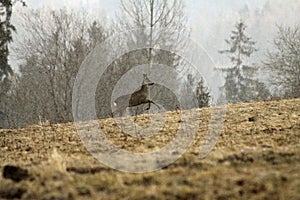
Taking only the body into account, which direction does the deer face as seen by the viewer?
to the viewer's right

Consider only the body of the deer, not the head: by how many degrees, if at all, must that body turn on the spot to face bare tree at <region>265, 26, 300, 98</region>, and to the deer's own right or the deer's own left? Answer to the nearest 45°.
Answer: approximately 45° to the deer's own left

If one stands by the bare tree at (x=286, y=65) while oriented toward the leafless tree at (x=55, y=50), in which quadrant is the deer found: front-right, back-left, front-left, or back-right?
front-left

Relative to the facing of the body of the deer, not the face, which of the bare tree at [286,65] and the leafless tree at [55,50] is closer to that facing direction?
the bare tree

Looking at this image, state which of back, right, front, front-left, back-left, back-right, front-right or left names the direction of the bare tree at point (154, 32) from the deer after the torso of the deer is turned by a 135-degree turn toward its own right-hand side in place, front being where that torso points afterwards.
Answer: back-right

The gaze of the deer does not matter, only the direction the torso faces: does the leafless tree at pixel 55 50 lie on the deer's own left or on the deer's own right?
on the deer's own left
